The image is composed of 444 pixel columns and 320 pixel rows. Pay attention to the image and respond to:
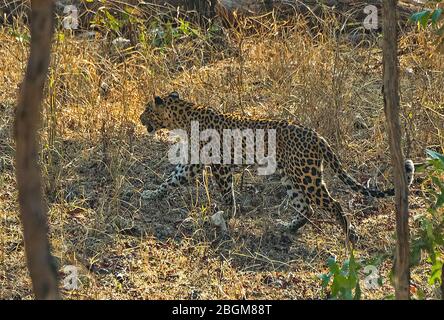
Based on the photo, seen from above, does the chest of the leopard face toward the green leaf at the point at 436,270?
no

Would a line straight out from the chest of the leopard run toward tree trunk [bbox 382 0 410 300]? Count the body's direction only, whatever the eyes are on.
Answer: no

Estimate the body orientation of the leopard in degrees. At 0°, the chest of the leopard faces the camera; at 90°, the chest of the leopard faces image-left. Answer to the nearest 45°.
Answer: approximately 90°

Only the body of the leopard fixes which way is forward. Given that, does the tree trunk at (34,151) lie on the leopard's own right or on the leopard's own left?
on the leopard's own left

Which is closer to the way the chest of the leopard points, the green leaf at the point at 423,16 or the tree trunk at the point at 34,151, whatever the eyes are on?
the tree trunk

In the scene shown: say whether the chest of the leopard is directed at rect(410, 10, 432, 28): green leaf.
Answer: no
